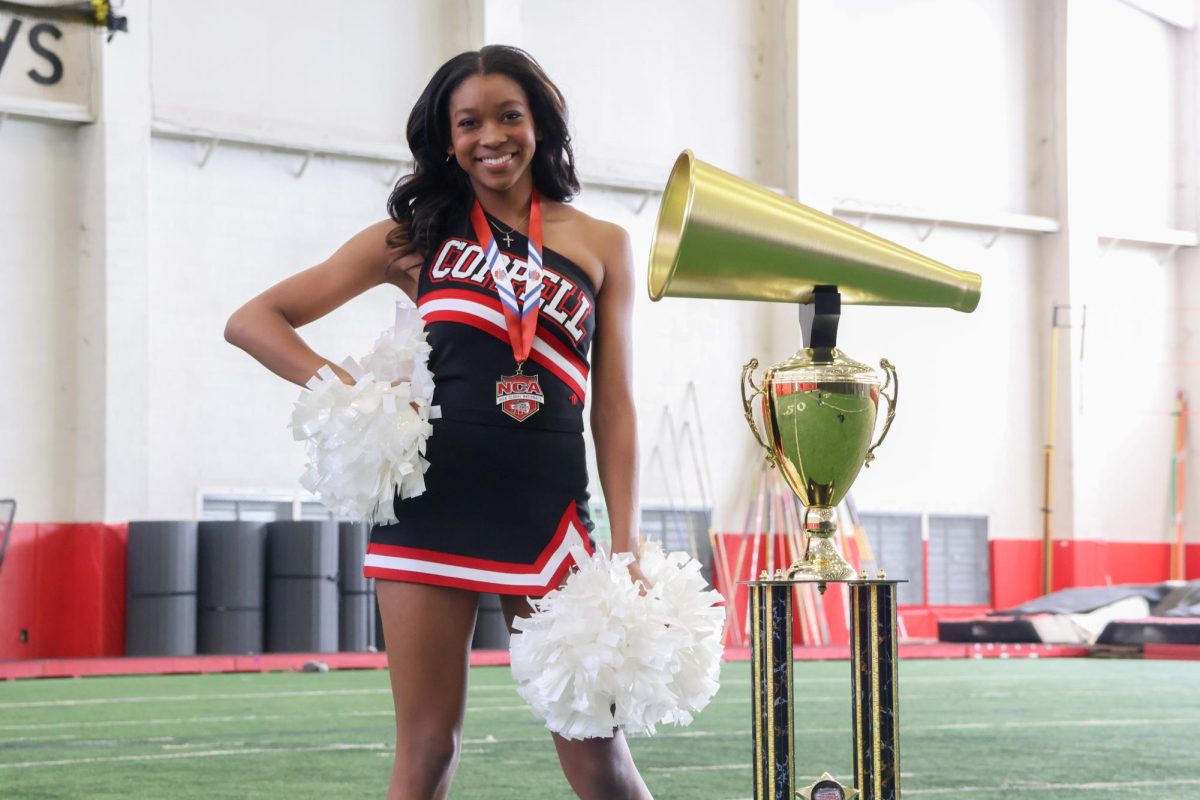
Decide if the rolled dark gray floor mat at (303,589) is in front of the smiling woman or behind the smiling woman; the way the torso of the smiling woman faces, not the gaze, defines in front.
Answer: behind

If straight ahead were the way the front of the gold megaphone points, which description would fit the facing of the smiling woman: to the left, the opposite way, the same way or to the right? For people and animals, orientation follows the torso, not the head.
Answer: to the left

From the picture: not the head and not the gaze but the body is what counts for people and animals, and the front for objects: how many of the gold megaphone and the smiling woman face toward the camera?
1

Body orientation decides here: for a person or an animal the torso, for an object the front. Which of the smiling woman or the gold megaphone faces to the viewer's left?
the gold megaphone

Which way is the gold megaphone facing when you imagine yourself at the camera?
facing to the left of the viewer

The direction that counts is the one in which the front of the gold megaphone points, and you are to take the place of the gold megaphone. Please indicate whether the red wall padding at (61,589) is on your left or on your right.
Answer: on your right

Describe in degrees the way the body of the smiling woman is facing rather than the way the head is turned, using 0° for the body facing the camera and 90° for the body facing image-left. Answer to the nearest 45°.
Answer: approximately 0°

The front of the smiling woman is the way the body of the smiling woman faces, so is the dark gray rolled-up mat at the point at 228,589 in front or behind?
behind

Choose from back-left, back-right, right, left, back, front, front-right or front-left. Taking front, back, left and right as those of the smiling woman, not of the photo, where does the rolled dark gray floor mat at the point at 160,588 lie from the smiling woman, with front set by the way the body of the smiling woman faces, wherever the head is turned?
back
